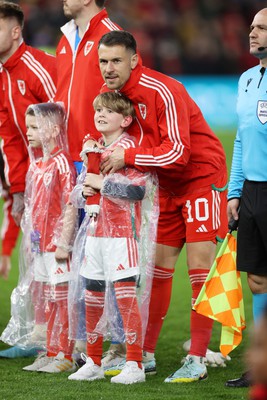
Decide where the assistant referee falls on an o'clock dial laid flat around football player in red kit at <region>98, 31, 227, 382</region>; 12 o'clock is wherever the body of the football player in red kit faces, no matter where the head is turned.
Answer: The assistant referee is roughly at 9 o'clock from the football player in red kit.

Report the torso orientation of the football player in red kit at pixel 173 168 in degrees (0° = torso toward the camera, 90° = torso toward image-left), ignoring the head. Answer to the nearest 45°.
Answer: approximately 45°

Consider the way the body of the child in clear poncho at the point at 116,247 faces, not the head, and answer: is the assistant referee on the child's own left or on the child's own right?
on the child's own left

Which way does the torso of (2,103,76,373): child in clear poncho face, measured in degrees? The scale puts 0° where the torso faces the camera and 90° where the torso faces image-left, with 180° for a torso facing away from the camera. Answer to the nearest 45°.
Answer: approximately 45°

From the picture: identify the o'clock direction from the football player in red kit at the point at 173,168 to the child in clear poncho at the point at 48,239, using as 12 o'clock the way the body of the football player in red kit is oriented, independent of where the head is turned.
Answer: The child in clear poncho is roughly at 2 o'clock from the football player in red kit.

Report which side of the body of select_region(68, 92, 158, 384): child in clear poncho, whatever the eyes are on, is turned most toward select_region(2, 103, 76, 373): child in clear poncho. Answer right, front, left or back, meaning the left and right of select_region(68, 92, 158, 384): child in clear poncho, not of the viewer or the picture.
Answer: right

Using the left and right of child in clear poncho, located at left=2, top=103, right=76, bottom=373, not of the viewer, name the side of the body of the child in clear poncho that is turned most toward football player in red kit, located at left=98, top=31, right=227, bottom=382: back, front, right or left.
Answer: left

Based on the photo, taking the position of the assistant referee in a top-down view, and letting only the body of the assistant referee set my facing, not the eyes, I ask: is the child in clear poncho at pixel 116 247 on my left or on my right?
on my right

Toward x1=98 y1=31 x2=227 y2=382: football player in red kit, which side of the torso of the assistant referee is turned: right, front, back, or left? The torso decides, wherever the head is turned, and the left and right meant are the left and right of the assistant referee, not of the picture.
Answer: right
